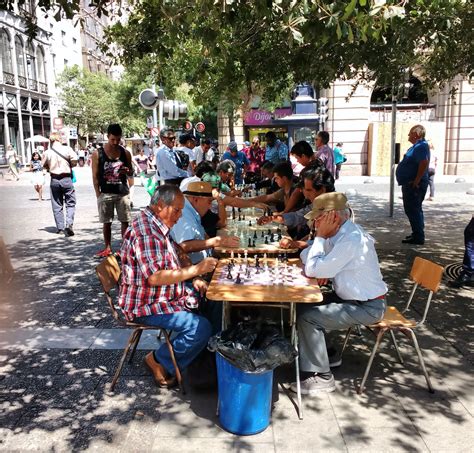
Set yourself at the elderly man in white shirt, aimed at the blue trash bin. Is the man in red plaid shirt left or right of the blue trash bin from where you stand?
right

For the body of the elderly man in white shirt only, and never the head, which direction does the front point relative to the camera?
to the viewer's left

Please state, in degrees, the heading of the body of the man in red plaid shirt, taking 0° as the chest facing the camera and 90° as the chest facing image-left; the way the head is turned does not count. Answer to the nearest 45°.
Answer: approximately 270°

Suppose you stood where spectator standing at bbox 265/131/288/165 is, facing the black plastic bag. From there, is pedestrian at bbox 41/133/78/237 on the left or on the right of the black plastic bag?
right

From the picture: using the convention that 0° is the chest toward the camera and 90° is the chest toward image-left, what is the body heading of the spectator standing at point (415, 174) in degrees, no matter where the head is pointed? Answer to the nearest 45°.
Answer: approximately 90°

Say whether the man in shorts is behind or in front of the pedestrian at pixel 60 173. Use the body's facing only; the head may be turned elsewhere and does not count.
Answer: behind

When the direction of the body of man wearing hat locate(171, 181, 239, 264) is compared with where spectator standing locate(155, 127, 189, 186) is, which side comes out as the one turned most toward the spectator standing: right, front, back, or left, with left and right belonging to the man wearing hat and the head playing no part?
left

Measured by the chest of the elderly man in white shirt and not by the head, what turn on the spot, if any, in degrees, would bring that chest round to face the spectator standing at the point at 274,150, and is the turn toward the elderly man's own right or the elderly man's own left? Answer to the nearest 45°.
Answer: approximately 90° to the elderly man's own right

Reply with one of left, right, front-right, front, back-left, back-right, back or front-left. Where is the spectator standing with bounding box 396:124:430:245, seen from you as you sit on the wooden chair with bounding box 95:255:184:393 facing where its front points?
front-left

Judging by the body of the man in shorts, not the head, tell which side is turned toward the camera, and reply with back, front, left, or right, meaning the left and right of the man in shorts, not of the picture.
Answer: front

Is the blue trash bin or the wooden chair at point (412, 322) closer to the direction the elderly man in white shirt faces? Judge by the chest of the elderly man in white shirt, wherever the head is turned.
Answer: the blue trash bin

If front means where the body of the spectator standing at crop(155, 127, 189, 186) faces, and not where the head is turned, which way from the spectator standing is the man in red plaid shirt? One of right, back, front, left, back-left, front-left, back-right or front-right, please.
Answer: front-right

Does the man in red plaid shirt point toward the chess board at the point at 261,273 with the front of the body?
yes

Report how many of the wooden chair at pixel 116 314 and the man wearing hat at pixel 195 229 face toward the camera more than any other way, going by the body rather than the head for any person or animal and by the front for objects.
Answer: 0

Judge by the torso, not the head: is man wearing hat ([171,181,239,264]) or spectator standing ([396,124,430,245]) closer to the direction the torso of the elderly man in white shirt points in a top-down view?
the man wearing hat

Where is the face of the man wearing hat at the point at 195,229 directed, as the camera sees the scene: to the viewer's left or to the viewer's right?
to the viewer's right

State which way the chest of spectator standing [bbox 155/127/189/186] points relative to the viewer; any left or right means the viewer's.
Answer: facing the viewer and to the right of the viewer
